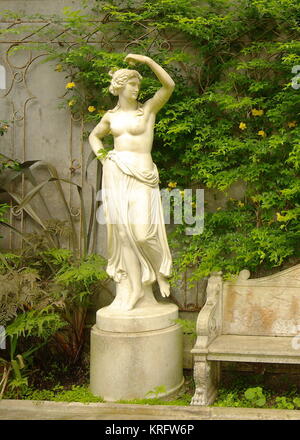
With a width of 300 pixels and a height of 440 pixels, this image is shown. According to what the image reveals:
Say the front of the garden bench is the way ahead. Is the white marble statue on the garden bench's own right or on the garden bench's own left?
on the garden bench's own right

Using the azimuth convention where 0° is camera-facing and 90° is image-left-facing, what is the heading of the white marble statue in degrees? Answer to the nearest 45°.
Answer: approximately 0°

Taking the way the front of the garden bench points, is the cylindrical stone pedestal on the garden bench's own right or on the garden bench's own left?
on the garden bench's own right

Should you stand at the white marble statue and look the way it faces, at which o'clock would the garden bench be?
The garden bench is roughly at 9 o'clock from the white marble statue.

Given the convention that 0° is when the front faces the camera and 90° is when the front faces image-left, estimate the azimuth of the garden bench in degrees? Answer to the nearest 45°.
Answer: approximately 0°

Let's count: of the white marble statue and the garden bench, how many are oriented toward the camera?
2
